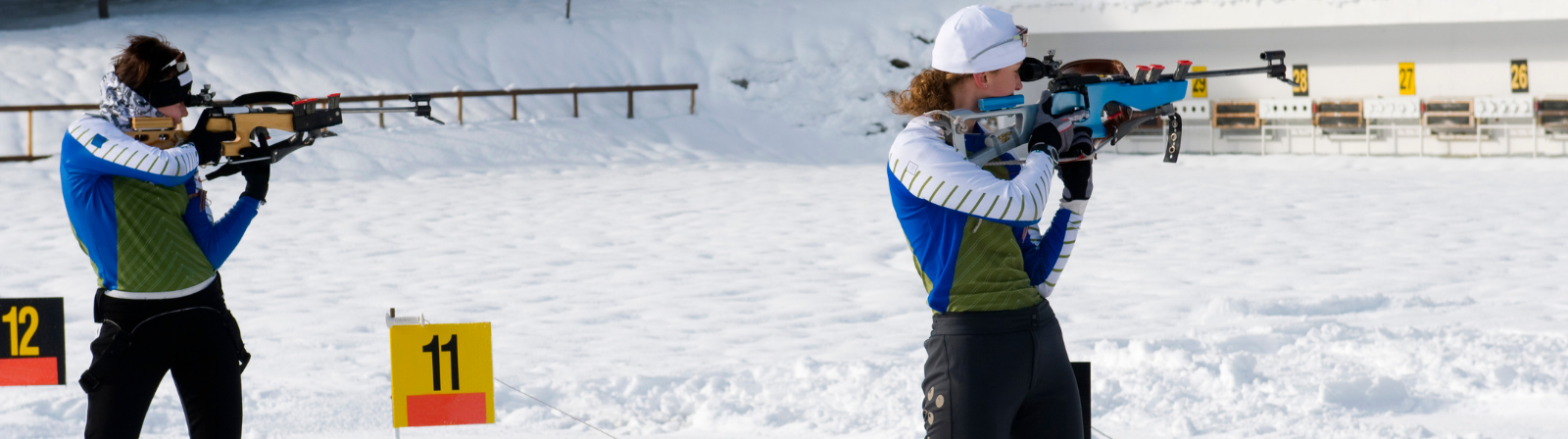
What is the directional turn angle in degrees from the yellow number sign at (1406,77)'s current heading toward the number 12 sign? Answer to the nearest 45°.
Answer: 0° — it already faces it

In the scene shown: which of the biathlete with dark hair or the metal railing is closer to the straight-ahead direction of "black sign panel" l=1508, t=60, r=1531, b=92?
the biathlete with dark hair

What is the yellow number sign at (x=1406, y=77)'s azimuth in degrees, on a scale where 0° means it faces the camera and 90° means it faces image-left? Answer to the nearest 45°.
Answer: approximately 0°

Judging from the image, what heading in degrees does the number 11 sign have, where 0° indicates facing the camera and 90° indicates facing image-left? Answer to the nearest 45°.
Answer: approximately 0°

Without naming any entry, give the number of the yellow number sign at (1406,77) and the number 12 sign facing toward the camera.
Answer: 2

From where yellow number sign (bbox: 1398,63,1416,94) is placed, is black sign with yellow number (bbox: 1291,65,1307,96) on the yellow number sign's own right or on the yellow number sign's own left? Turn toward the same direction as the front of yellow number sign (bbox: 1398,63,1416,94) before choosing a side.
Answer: on the yellow number sign's own right
